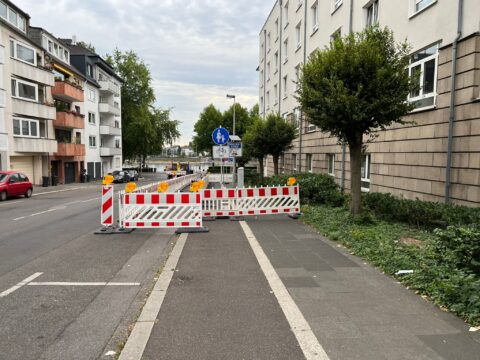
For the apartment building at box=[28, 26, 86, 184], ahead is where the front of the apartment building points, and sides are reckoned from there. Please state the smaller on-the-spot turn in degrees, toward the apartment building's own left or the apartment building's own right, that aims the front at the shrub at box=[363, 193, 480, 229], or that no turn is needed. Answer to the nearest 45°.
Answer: approximately 45° to the apartment building's own right

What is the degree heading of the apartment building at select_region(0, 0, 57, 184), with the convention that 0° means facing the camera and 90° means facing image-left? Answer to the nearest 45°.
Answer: approximately 315°

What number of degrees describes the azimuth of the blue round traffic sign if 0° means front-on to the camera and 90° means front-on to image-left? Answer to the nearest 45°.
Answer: approximately 0°

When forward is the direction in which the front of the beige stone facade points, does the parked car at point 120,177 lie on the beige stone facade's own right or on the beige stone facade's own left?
on the beige stone facade's own right

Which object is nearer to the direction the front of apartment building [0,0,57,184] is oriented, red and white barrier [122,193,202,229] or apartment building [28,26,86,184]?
the red and white barrier

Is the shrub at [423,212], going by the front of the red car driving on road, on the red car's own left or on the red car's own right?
on the red car's own left

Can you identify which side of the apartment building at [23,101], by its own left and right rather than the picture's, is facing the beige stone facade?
front

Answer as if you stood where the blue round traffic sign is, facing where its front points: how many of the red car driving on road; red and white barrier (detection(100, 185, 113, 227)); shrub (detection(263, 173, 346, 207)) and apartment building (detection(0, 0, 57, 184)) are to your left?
1

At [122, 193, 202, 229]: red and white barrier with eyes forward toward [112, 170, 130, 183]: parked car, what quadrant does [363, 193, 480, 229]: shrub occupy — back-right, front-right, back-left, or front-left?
back-right

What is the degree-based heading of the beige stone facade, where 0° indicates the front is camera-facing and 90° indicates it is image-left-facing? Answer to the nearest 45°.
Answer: approximately 45°

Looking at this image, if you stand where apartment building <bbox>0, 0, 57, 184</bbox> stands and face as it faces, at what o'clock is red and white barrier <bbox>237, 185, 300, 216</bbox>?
The red and white barrier is roughly at 1 o'clock from the apartment building.

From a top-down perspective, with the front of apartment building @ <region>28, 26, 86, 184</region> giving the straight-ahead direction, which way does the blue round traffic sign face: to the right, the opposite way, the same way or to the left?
to the right

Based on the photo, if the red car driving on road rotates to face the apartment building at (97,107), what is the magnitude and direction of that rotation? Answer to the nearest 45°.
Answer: approximately 135° to its right

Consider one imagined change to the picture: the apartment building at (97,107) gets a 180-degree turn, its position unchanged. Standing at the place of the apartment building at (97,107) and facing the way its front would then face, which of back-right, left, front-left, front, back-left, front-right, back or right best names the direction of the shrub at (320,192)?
back-left
